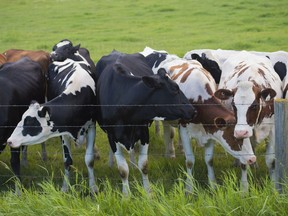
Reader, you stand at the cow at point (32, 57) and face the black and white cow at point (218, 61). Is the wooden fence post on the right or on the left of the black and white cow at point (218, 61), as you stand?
right

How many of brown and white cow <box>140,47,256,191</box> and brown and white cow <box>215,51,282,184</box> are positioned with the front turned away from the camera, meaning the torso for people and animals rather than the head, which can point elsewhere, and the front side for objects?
0

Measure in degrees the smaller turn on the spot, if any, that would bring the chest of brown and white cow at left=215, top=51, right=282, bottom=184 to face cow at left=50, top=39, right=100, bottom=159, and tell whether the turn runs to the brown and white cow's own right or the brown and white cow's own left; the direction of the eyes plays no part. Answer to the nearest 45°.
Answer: approximately 135° to the brown and white cow's own right

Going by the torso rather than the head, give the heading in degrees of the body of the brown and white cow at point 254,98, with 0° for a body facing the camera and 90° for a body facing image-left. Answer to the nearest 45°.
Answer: approximately 0°

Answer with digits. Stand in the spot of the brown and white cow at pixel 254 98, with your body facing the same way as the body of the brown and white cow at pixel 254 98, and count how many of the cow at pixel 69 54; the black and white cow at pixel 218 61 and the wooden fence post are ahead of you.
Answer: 1

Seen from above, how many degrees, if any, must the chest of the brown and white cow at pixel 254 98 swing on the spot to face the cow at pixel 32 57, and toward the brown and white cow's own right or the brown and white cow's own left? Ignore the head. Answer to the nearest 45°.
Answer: approximately 135° to the brown and white cow's own right

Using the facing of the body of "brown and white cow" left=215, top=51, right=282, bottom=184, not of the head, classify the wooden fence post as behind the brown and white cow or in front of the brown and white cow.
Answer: in front

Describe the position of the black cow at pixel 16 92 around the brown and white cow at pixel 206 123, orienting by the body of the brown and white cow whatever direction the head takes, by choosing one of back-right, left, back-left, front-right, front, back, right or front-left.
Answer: back-right

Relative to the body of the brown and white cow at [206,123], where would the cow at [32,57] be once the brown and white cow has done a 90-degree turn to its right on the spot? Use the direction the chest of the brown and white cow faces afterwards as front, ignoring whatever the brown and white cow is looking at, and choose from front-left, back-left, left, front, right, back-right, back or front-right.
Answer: right

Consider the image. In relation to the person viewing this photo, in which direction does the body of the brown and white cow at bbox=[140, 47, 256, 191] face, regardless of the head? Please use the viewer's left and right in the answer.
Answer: facing the viewer and to the right of the viewer

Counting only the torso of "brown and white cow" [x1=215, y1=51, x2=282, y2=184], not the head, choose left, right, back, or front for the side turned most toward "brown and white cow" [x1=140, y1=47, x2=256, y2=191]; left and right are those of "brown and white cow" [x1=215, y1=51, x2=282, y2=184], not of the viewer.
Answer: right
